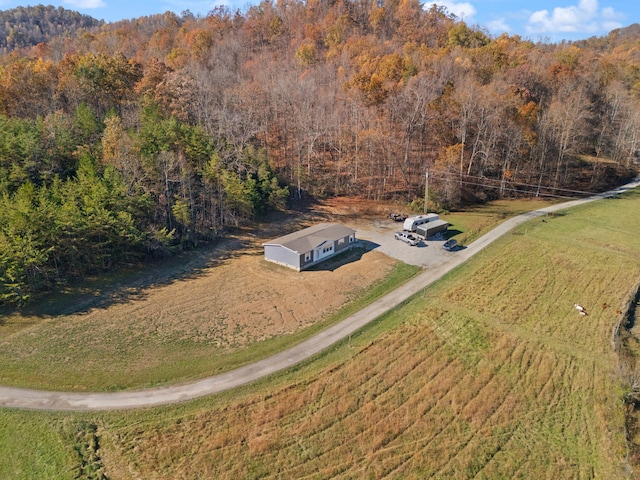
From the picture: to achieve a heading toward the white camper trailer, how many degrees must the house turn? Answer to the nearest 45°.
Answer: approximately 90° to its left

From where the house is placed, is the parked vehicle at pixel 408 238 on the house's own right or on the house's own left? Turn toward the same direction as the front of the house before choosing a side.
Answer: on the house's own left

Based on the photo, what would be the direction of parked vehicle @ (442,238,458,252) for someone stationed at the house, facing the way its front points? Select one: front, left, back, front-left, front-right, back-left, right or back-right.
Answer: front-left

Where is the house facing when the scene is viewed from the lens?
facing the viewer and to the right of the viewer
